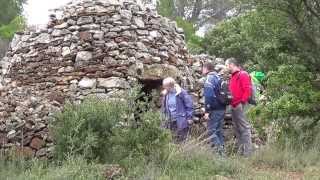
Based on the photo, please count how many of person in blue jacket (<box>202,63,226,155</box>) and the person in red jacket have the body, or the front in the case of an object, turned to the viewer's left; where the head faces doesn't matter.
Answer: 2

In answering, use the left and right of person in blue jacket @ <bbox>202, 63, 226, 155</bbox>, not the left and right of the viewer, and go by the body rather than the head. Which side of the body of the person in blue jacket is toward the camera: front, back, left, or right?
left

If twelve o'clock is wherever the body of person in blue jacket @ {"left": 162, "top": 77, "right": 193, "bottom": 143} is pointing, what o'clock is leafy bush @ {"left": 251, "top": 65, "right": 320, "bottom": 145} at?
The leafy bush is roughly at 7 o'clock from the person in blue jacket.

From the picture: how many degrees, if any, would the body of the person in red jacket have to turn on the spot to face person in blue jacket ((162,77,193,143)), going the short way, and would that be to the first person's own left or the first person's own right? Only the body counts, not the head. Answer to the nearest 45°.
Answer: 0° — they already face them

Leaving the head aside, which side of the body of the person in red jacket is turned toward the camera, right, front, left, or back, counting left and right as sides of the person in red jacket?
left

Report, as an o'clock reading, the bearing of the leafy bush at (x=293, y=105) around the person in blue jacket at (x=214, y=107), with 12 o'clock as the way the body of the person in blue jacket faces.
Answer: The leafy bush is roughly at 5 o'clock from the person in blue jacket.

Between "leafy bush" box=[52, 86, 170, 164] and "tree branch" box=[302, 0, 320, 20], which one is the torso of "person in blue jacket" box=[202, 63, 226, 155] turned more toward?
the leafy bush
